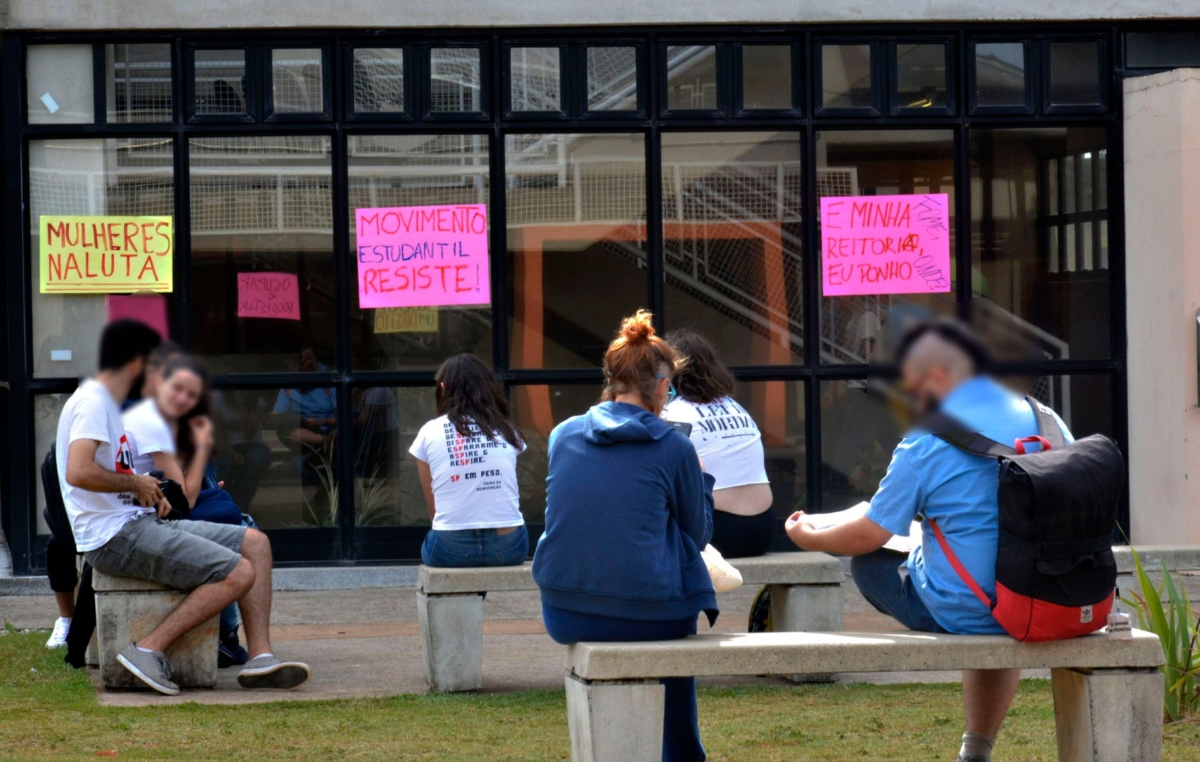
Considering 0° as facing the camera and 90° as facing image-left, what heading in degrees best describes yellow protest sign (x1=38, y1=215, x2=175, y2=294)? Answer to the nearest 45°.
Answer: approximately 0°

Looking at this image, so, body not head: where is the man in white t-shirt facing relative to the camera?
to the viewer's right

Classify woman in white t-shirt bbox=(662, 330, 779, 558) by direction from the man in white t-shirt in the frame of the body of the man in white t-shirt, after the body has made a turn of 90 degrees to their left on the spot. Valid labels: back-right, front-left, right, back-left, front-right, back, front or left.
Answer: right

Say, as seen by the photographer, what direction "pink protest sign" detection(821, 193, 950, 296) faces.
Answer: facing the viewer

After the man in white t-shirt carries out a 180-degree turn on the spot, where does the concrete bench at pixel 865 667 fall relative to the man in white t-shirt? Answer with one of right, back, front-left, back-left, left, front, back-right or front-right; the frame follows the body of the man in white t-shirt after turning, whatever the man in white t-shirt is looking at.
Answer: back-left

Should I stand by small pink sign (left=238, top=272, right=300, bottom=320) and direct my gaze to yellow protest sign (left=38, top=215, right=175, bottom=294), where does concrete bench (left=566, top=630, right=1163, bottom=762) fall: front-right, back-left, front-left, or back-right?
back-left

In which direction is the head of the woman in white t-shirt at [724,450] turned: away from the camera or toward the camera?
away from the camera

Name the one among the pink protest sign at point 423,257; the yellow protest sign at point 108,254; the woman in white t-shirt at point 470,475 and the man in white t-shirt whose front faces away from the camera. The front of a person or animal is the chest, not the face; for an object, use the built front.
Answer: the woman in white t-shirt

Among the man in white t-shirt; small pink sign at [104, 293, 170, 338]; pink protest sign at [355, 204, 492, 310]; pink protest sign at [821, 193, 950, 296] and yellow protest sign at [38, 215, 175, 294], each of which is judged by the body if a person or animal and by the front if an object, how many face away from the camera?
0

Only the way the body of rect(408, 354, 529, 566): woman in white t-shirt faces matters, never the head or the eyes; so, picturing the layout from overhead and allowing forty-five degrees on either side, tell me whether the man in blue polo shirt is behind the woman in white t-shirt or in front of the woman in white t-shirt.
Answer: behind

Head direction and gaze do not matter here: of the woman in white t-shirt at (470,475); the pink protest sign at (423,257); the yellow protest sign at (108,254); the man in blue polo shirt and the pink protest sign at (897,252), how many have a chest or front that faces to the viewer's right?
0

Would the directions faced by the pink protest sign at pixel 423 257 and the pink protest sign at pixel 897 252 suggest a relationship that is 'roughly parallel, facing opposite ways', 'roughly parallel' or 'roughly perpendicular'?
roughly parallel

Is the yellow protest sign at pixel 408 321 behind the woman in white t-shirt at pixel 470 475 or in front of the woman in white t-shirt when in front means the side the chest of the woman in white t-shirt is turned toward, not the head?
in front

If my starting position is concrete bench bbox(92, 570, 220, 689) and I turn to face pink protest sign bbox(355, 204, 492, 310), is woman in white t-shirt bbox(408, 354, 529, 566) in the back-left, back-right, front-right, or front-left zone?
front-right

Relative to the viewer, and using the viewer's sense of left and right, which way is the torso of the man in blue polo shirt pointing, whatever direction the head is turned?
facing away from the viewer and to the left of the viewer

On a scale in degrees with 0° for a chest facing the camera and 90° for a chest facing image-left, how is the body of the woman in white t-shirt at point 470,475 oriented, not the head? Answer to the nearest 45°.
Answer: approximately 180°
